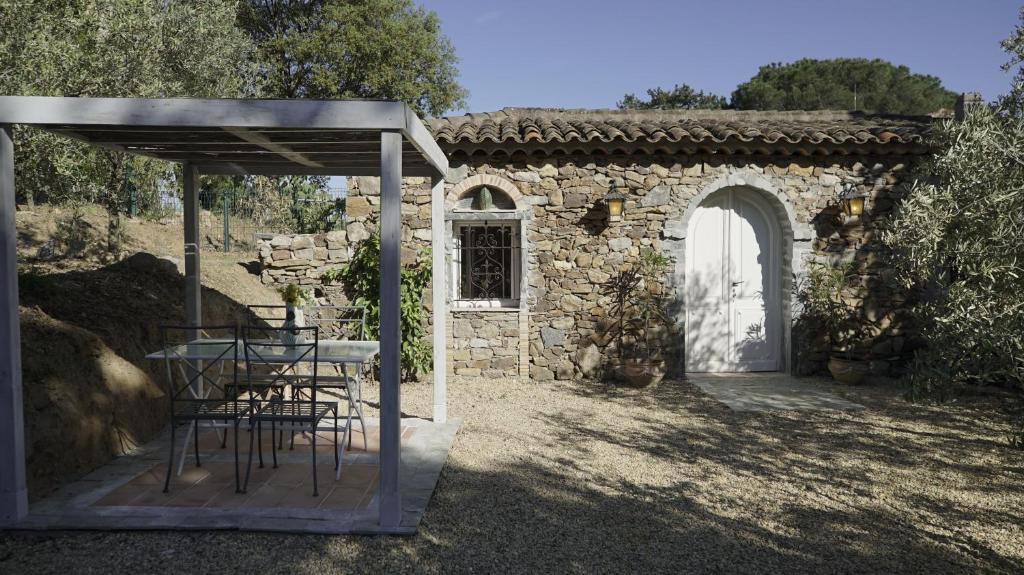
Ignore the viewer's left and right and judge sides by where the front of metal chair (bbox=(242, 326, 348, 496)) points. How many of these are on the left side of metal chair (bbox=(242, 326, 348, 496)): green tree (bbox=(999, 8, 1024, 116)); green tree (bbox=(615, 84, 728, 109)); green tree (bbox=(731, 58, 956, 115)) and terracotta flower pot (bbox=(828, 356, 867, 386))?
0

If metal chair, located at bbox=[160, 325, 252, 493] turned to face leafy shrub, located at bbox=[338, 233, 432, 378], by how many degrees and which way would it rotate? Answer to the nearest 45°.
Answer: approximately 45° to its right

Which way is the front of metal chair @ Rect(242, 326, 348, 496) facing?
away from the camera

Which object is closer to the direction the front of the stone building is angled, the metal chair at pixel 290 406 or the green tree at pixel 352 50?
the metal chair

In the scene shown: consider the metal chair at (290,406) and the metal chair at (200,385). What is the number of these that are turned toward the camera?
0

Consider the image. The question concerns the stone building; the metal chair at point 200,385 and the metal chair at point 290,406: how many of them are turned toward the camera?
1

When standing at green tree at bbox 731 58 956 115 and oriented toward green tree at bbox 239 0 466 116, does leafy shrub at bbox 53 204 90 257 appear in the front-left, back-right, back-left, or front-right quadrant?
front-left

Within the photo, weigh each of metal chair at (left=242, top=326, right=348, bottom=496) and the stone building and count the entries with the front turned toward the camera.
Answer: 1

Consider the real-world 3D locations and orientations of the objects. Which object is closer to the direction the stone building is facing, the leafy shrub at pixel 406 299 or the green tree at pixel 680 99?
the leafy shrub

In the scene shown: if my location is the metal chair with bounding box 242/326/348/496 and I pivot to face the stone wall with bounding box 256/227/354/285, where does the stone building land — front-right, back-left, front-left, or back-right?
front-right

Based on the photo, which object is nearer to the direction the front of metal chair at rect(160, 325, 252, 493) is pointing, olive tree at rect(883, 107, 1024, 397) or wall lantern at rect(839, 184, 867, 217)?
the wall lantern

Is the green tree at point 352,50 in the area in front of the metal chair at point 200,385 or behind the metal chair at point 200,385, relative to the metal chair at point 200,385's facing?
in front

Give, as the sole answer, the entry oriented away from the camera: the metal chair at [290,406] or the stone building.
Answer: the metal chair

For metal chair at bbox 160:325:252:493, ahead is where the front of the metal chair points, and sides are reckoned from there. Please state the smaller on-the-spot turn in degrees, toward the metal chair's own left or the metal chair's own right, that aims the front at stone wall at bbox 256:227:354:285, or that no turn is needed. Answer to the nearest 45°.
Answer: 0° — it already faces it

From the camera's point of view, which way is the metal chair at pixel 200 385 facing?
away from the camera

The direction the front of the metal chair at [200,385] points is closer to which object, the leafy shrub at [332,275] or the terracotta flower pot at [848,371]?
the leafy shrub

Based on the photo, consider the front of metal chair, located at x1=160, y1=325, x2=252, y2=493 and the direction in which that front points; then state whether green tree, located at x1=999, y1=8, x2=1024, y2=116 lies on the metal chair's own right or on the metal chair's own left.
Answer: on the metal chair's own right

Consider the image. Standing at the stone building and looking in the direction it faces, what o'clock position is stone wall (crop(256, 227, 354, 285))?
The stone wall is roughly at 3 o'clock from the stone building.

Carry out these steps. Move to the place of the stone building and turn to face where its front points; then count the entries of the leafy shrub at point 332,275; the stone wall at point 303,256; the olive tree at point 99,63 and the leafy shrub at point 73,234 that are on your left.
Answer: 0

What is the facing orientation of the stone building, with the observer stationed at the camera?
facing the viewer
